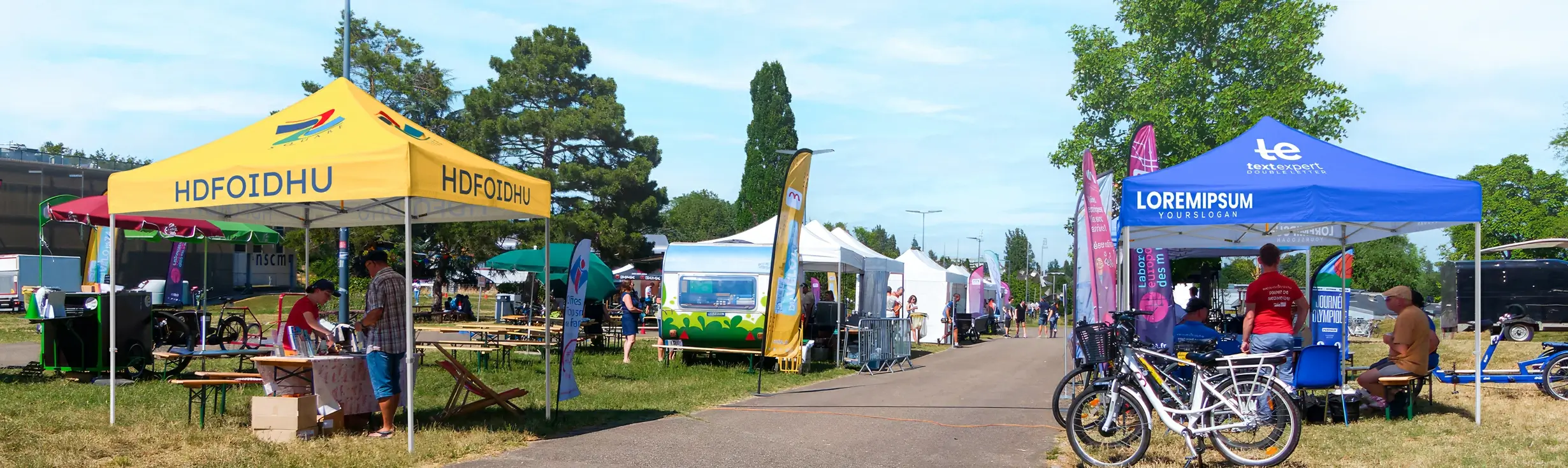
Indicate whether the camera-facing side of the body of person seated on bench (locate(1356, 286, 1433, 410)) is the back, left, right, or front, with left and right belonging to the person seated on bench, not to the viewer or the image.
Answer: left

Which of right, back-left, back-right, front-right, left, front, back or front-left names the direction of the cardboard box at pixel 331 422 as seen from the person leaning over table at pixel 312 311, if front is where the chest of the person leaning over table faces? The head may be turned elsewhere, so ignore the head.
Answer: right

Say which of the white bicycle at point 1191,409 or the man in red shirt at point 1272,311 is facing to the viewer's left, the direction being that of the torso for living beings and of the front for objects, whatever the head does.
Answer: the white bicycle

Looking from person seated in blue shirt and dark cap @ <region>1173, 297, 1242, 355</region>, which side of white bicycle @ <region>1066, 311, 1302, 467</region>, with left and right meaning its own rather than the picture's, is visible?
right

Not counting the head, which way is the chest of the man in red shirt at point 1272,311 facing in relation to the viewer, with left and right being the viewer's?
facing away from the viewer

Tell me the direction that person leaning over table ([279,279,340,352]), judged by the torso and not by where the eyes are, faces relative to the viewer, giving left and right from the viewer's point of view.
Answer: facing to the right of the viewer

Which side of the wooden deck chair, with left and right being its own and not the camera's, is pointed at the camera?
right

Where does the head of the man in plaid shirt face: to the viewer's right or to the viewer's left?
to the viewer's left

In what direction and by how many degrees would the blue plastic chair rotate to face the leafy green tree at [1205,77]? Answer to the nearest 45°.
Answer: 0° — it already faces it

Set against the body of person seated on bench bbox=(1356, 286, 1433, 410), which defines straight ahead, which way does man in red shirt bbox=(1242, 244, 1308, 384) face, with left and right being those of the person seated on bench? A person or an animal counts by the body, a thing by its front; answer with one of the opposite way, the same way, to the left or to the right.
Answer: to the right

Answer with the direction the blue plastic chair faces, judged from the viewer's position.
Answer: facing away from the viewer
